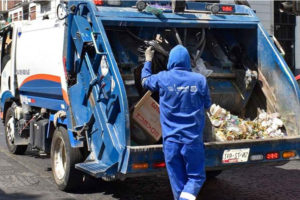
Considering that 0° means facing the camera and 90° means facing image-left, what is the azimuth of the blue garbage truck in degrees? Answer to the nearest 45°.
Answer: approximately 135°

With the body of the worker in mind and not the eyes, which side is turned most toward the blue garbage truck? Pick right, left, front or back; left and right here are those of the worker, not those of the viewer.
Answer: front

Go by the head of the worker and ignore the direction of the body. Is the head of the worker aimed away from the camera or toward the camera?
away from the camera

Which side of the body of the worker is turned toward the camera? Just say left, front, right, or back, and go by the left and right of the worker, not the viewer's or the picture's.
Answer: back

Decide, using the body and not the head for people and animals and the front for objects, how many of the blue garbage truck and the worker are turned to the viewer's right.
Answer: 0

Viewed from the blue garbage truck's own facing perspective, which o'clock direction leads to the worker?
The worker is roughly at 7 o'clock from the blue garbage truck.
